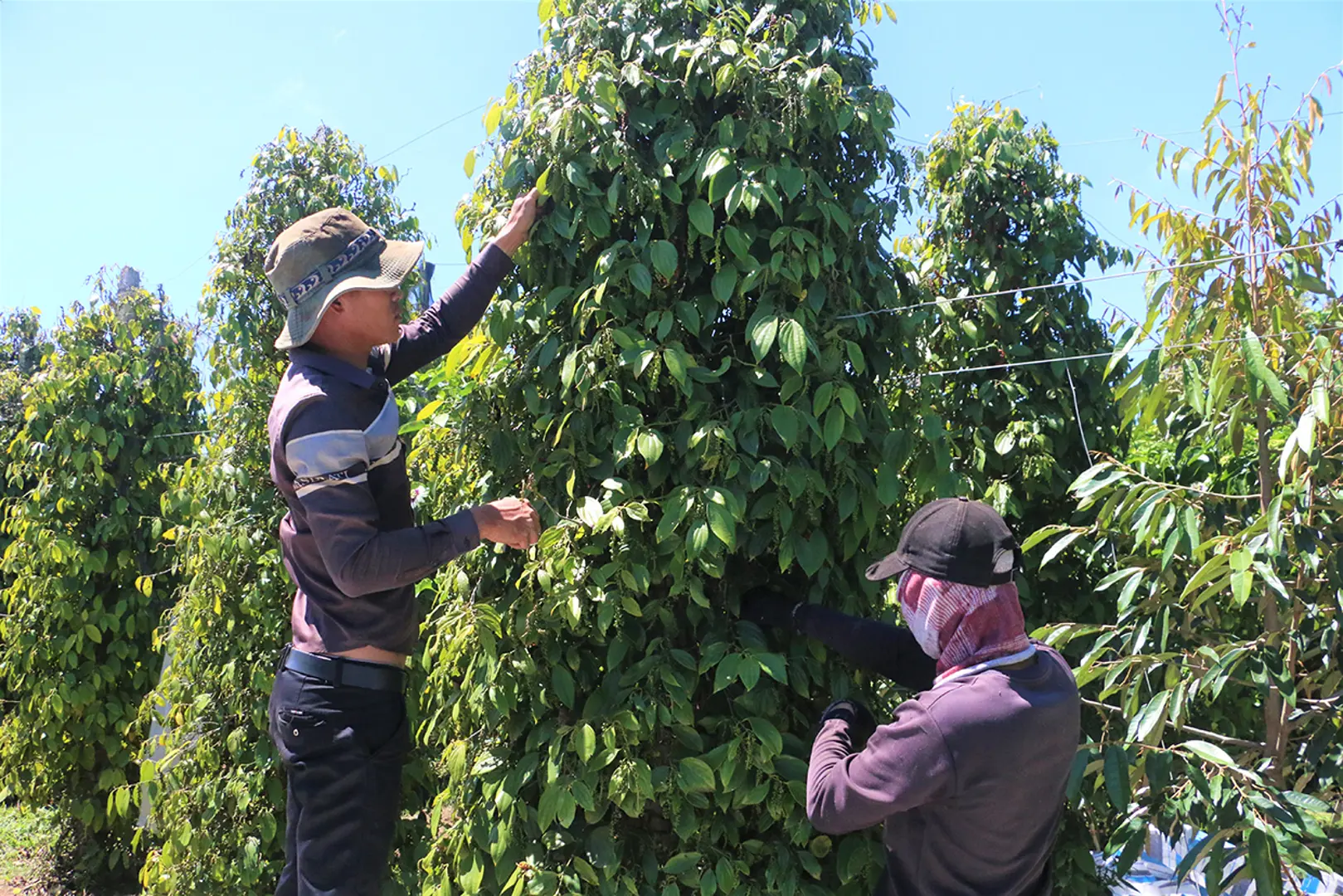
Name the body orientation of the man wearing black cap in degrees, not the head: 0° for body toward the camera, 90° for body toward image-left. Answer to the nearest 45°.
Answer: approximately 135°

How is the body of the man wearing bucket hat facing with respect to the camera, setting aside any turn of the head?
to the viewer's right

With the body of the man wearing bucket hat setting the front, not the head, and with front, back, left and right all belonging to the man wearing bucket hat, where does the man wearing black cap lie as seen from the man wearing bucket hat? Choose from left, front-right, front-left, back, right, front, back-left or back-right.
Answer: front-right

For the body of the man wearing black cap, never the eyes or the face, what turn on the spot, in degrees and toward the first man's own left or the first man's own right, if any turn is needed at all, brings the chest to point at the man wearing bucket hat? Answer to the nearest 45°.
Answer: approximately 45° to the first man's own left

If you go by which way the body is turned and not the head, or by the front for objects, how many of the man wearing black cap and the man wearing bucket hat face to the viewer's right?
1

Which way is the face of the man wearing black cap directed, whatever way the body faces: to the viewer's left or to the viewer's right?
to the viewer's left

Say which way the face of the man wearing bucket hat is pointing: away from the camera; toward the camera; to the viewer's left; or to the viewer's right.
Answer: to the viewer's right
